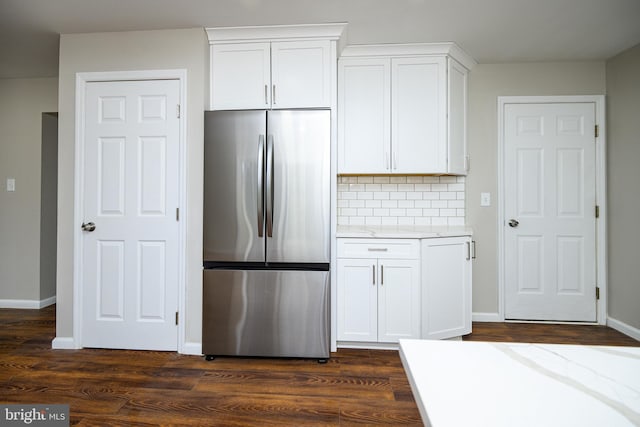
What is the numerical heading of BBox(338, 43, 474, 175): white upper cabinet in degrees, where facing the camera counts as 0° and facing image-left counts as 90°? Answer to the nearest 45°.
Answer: approximately 0°

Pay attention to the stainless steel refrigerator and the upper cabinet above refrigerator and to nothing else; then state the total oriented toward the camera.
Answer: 2

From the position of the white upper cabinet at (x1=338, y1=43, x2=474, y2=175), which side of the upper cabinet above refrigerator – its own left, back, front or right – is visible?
left

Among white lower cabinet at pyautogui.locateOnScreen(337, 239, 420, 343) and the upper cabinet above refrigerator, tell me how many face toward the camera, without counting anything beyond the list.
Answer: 2

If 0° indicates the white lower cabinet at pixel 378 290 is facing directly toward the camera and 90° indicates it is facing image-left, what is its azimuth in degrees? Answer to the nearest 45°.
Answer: approximately 0°

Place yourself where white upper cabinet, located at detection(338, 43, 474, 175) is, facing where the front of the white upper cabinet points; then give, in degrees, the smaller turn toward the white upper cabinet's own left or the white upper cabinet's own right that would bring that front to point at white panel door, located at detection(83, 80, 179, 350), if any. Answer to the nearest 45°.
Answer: approximately 90° to the white upper cabinet's own right

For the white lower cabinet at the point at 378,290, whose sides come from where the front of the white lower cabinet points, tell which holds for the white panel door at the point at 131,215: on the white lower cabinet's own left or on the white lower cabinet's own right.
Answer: on the white lower cabinet's own right

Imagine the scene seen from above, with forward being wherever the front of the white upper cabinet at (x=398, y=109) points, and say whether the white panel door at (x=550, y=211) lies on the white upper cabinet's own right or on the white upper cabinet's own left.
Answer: on the white upper cabinet's own left
